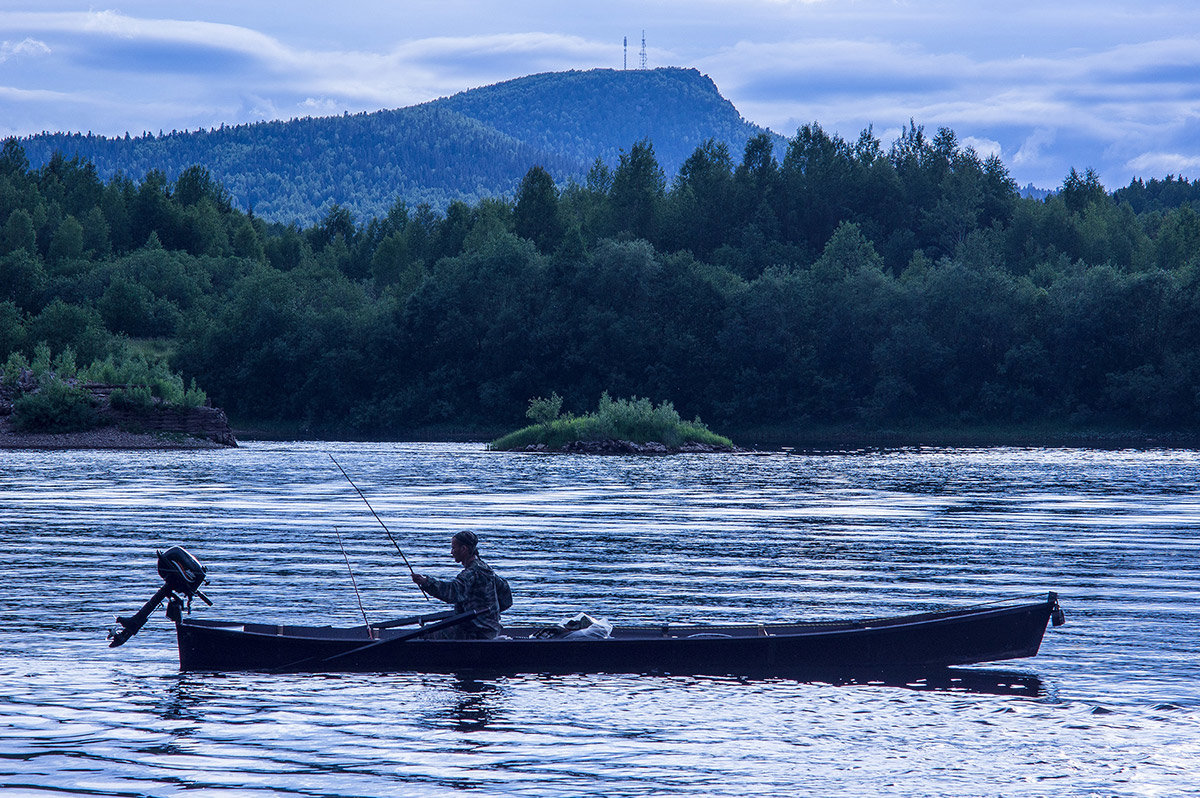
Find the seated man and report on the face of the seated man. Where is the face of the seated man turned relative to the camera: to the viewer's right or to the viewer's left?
to the viewer's left

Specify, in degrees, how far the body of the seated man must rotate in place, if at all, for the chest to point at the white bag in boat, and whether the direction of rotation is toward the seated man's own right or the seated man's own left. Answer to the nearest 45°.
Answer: approximately 180°

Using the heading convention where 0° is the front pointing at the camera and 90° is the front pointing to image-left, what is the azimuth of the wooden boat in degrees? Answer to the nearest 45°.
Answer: approximately 270°

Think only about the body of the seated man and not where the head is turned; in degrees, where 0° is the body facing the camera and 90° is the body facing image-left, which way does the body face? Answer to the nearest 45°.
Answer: approximately 90°
